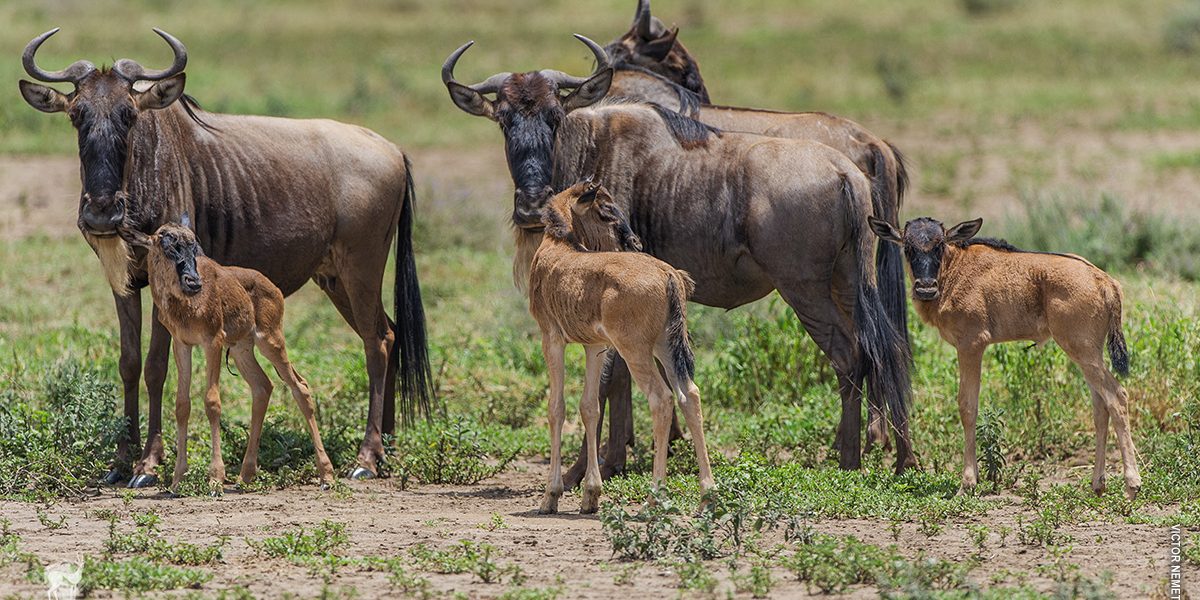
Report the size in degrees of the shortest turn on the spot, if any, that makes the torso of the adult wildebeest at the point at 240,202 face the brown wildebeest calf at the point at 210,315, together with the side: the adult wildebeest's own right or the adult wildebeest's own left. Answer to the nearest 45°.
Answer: approximately 45° to the adult wildebeest's own left

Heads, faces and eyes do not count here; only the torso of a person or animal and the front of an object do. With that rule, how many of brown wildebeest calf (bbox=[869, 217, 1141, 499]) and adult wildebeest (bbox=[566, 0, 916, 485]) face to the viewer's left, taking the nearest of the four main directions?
2

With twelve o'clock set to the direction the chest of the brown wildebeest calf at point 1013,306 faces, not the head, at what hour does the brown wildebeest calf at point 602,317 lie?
the brown wildebeest calf at point 602,317 is roughly at 11 o'clock from the brown wildebeest calf at point 1013,306.

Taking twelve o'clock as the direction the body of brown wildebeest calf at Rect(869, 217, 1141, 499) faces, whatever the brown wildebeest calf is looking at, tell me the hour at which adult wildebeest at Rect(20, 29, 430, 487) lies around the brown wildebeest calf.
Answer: The adult wildebeest is roughly at 12 o'clock from the brown wildebeest calf.

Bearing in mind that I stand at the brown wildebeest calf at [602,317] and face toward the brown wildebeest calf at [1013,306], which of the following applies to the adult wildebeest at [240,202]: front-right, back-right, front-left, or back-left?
back-left

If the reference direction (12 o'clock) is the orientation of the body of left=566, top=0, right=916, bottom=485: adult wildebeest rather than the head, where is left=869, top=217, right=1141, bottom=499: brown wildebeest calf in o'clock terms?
The brown wildebeest calf is roughly at 8 o'clock from the adult wildebeest.

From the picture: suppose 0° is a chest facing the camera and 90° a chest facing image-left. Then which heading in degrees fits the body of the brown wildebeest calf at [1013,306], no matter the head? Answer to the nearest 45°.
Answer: approximately 90°

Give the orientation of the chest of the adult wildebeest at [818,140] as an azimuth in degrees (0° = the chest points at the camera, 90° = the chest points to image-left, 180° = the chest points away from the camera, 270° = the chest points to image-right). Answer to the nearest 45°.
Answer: approximately 90°

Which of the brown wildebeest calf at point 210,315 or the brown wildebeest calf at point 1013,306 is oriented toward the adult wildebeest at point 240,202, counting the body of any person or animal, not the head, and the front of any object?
the brown wildebeest calf at point 1013,306
